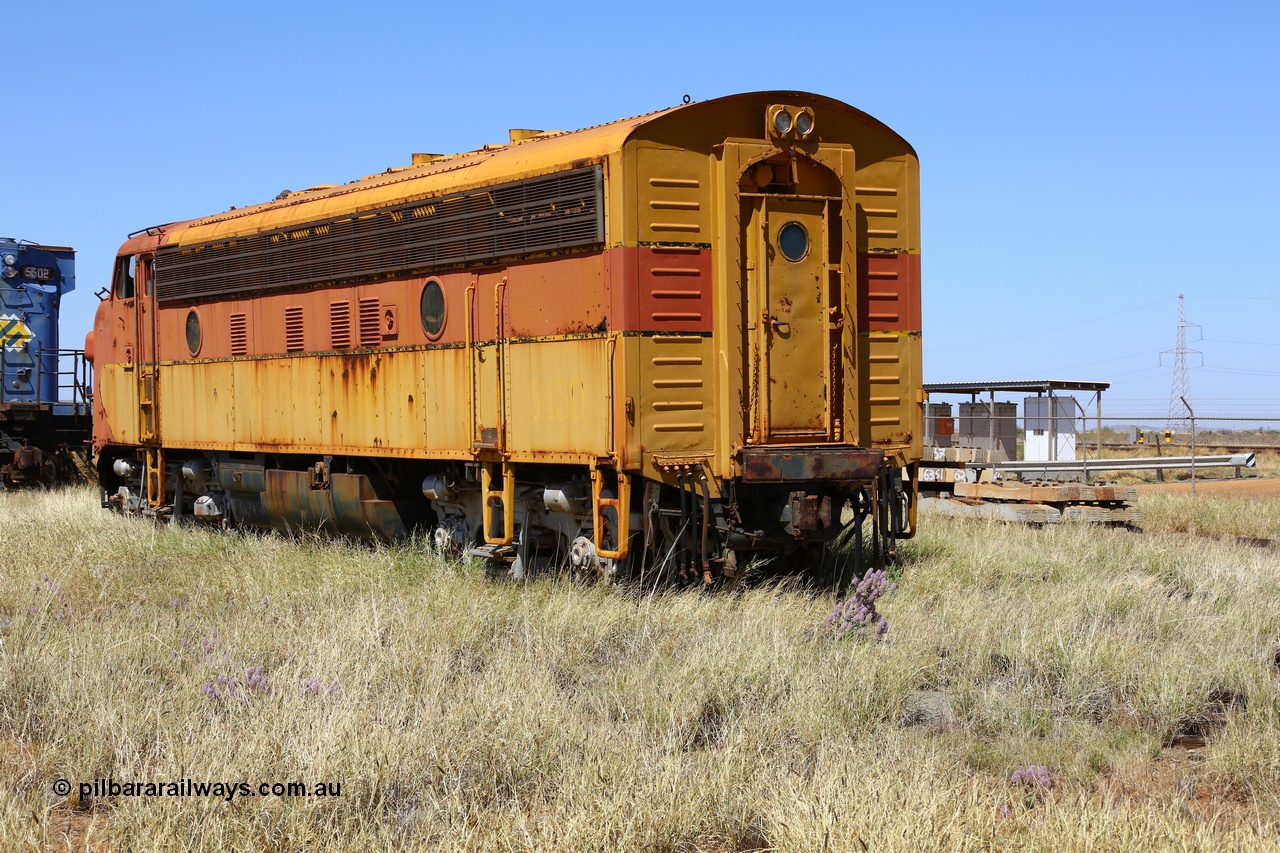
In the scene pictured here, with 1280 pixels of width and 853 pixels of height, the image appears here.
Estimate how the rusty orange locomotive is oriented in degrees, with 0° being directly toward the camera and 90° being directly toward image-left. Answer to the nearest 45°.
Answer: approximately 135°

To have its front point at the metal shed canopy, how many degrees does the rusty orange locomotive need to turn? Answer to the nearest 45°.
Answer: approximately 90° to its right

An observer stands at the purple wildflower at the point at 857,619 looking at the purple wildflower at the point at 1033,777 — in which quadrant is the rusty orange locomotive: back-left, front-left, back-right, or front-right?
back-right

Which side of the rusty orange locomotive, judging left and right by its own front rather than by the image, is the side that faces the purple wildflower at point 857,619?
back

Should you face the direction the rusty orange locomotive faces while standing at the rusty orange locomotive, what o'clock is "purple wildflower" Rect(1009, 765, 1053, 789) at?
The purple wildflower is roughly at 7 o'clock from the rusty orange locomotive.
